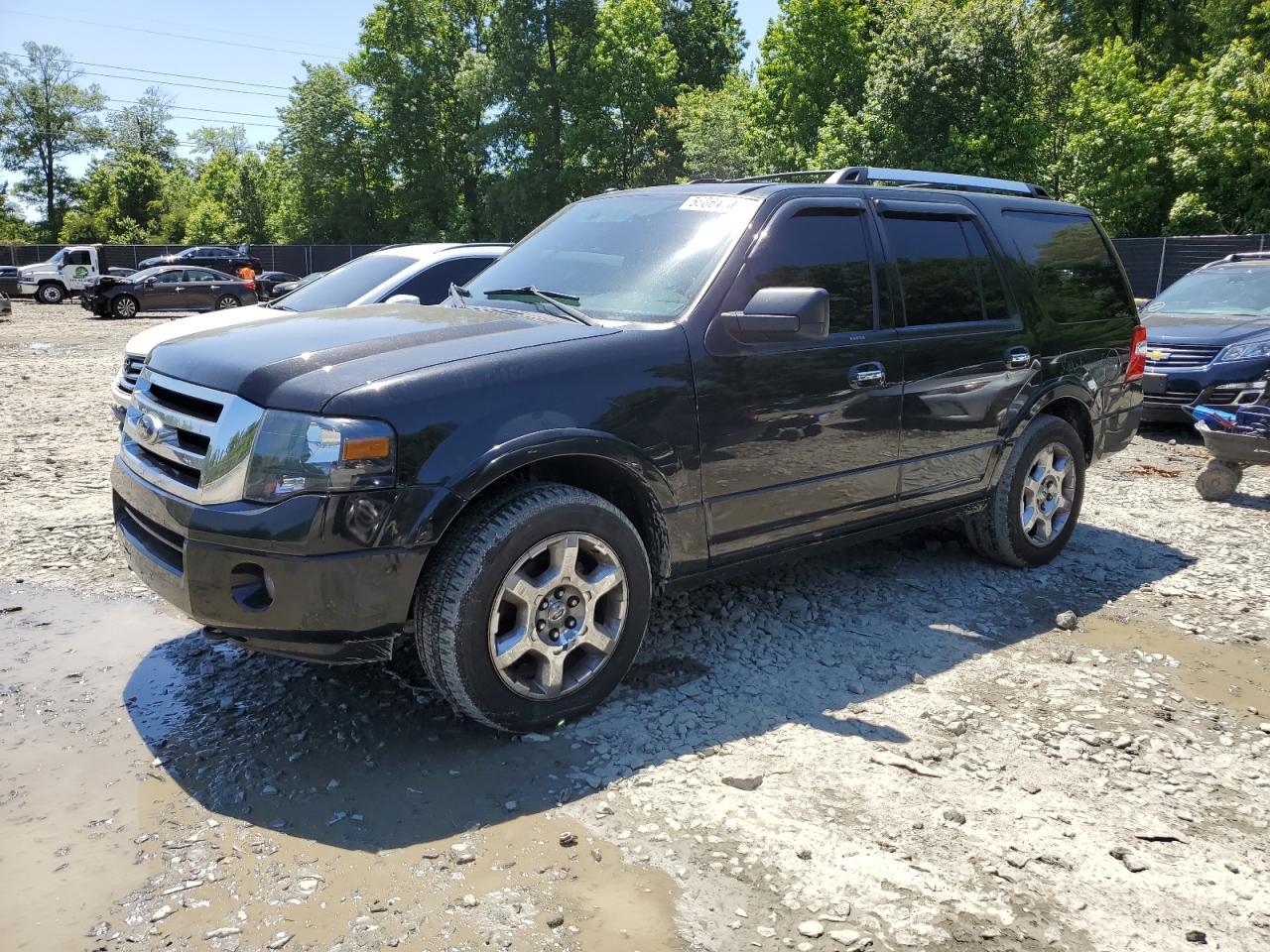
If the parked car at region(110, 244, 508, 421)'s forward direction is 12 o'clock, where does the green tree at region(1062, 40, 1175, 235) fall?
The green tree is roughly at 6 o'clock from the parked car.

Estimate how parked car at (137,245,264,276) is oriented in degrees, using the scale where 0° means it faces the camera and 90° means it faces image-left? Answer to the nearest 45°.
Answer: approximately 90°

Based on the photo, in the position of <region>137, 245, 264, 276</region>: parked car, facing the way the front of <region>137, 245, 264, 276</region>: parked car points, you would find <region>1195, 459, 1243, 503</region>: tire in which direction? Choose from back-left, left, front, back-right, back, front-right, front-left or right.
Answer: left

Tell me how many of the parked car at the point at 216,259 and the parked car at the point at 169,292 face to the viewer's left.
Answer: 2

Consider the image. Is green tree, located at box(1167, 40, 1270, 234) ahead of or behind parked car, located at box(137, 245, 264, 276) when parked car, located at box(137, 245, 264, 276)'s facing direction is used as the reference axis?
behind

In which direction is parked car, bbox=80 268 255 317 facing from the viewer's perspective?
to the viewer's left

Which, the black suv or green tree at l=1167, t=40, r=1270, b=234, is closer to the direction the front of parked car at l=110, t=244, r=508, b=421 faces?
the black suv

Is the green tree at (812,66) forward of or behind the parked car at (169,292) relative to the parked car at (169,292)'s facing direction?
behind

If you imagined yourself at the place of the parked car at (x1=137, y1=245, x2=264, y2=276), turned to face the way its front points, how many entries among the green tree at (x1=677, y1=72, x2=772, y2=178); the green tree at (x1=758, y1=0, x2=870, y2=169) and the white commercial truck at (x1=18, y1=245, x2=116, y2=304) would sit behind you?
2

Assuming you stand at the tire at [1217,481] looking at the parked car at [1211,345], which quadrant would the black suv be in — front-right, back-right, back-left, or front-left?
back-left

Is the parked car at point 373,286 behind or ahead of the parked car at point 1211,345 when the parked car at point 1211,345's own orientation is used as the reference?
ahead

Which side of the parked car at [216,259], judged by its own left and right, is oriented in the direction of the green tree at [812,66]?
back

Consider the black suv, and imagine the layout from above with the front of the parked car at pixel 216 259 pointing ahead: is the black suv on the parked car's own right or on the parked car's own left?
on the parked car's own left

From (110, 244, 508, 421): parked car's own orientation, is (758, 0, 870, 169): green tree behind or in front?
behind
